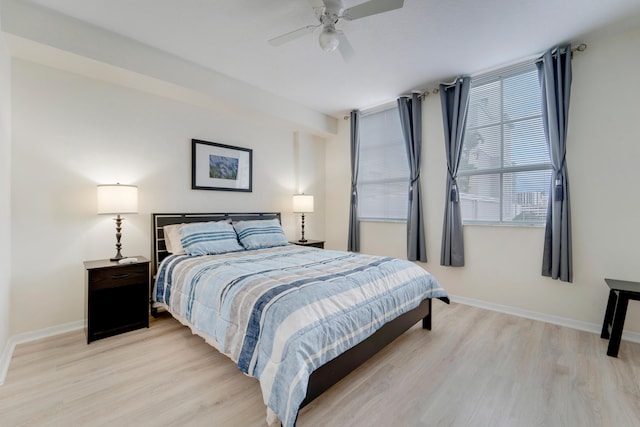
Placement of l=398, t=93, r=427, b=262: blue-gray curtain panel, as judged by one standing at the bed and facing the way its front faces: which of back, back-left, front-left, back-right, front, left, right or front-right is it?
left

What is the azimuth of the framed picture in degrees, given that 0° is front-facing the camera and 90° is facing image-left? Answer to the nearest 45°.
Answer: approximately 315°

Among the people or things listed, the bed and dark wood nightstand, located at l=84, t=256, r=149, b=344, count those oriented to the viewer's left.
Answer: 0

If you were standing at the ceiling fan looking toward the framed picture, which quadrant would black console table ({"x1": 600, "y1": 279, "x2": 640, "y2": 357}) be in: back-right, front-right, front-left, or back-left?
back-right

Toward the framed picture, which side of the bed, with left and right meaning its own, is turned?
back

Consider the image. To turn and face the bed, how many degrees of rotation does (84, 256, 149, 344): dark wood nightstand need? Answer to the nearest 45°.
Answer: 0° — it already faces it

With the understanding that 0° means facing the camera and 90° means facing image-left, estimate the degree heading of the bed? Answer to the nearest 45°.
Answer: approximately 315°

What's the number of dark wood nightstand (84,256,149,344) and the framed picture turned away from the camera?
0

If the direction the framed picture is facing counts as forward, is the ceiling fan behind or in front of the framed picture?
in front

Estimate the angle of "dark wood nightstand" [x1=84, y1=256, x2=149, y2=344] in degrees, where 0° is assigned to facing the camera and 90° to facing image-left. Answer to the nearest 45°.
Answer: approximately 315°

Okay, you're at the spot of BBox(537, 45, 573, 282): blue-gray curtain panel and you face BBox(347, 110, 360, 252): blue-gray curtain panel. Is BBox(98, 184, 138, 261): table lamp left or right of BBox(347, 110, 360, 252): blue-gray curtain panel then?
left
